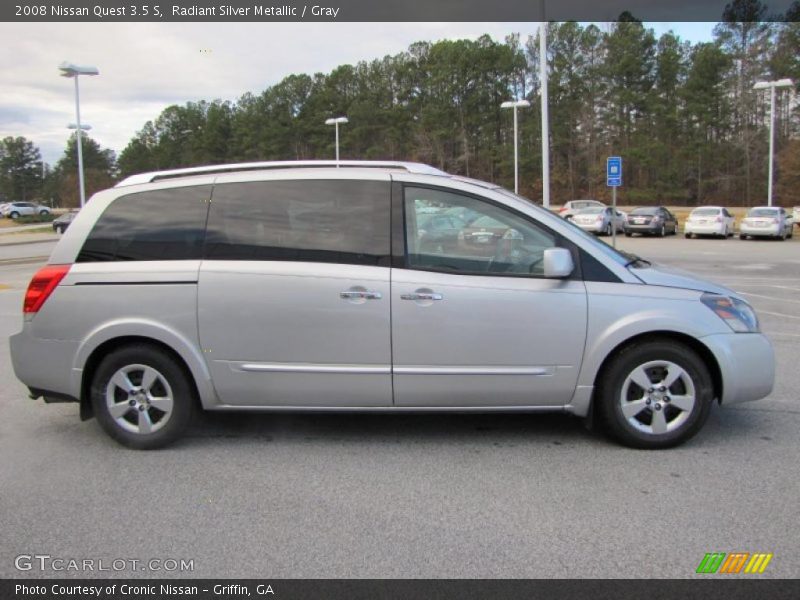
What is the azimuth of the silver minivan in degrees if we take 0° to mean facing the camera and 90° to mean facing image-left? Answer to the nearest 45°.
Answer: approximately 270°

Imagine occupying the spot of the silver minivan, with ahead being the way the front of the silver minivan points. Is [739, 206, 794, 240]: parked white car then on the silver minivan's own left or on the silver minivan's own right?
on the silver minivan's own left

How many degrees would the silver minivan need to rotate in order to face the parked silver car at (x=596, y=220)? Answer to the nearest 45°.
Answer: approximately 90° to its left

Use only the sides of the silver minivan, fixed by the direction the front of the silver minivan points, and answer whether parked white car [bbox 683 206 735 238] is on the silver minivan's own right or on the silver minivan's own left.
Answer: on the silver minivan's own left

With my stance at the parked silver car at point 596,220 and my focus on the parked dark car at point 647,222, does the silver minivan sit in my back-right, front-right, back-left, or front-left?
back-right

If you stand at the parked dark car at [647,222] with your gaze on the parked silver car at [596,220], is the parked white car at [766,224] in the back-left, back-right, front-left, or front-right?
back-left

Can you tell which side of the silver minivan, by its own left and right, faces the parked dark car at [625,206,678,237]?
left
